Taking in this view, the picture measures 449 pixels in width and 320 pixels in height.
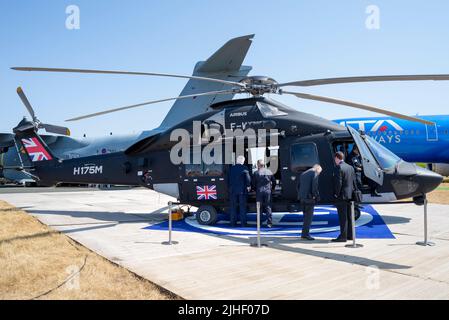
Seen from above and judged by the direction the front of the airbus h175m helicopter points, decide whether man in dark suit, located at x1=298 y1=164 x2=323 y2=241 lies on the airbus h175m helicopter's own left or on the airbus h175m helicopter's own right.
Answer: on the airbus h175m helicopter's own right

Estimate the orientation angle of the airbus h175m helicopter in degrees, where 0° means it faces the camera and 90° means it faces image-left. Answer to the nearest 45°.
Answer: approximately 270°

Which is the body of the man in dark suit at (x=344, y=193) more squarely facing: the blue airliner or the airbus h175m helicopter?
the airbus h175m helicopter

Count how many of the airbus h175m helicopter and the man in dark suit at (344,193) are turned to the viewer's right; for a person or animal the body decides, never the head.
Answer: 1

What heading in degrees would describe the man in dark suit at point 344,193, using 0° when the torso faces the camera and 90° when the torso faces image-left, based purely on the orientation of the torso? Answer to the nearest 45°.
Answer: approximately 135°

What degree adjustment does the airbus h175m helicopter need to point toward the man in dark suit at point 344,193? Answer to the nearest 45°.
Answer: approximately 45° to its right

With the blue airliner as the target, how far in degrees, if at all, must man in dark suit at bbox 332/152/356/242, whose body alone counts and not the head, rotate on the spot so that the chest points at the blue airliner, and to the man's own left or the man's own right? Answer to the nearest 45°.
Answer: approximately 45° to the man's own right

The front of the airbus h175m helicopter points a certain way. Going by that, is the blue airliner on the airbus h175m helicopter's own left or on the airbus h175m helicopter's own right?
on the airbus h175m helicopter's own left
